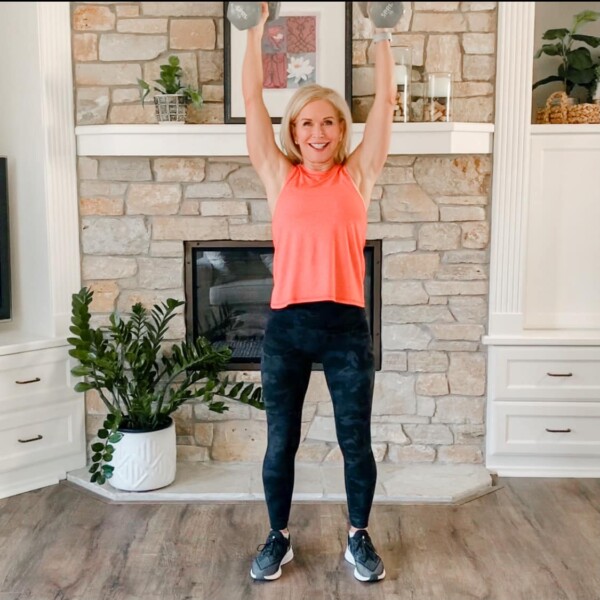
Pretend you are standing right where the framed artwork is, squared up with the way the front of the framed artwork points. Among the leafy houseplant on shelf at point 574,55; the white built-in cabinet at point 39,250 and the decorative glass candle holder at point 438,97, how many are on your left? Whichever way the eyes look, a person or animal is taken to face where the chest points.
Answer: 2

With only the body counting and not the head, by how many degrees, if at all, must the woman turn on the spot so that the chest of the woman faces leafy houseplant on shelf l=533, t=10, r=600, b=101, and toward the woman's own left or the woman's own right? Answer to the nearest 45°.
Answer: approximately 135° to the woman's own left

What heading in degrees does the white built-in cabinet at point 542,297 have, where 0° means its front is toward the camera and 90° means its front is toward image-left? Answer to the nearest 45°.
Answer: approximately 0°

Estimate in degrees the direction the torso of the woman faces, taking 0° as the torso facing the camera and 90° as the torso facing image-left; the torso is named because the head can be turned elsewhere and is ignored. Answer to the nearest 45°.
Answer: approximately 0°

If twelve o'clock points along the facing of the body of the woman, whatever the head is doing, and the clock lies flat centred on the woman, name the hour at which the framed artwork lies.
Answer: The framed artwork is roughly at 6 o'clock from the woman.

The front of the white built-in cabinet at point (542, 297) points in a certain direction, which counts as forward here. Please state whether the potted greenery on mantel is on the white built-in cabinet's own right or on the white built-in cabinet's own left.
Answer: on the white built-in cabinet's own right

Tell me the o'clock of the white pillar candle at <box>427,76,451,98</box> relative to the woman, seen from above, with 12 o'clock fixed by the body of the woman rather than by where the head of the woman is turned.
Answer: The white pillar candle is roughly at 7 o'clock from the woman.

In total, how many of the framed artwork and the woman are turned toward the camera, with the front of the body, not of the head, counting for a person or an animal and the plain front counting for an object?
2
